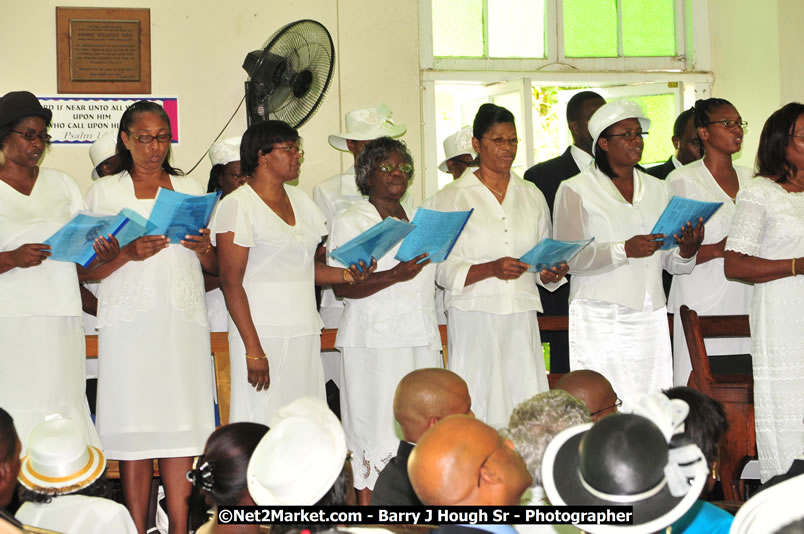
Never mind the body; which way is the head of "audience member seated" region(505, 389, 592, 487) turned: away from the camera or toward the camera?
away from the camera

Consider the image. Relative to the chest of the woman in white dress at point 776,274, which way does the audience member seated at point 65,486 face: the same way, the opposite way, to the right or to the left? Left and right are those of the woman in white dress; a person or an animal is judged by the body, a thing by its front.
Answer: the opposite way

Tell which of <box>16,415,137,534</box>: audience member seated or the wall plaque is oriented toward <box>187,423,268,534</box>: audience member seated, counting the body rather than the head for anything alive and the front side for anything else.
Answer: the wall plaque

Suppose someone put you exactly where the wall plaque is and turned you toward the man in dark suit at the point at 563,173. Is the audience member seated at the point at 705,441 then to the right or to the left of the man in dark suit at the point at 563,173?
right

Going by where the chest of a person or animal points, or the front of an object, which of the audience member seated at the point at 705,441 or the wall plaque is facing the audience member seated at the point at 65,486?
the wall plaque

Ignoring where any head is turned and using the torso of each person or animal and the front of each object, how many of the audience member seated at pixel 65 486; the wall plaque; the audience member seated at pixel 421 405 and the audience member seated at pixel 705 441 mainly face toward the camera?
1

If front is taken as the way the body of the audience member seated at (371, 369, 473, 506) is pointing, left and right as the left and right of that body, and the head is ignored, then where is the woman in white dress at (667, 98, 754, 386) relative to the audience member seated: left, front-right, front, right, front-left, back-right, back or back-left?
front

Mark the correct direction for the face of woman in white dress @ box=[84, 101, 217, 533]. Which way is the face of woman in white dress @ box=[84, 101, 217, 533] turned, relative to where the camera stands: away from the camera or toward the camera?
toward the camera

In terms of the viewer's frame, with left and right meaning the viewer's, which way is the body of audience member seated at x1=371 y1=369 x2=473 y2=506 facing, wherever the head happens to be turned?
facing away from the viewer and to the right of the viewer

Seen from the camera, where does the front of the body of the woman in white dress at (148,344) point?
toward the camera

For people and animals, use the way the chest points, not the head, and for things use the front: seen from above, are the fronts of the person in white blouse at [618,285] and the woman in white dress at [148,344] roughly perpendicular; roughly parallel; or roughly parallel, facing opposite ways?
roughly parallel

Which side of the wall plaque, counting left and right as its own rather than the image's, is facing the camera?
front

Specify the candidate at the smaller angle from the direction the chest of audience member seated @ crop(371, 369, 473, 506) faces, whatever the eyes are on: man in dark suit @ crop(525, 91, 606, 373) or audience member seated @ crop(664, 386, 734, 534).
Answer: the man in dark suit

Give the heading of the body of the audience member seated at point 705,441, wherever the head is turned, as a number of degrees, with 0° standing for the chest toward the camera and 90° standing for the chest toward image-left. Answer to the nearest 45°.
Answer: approximately 225°

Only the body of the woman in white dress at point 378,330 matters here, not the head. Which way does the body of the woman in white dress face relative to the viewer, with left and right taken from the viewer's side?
facing the viewer and to the right of the viewer

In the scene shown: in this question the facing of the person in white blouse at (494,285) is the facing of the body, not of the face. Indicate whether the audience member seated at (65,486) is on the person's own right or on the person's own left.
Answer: on the person's own right
